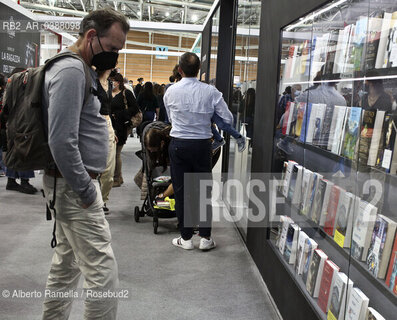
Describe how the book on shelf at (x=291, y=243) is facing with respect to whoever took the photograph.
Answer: facing the viewer and to the left of the viewer

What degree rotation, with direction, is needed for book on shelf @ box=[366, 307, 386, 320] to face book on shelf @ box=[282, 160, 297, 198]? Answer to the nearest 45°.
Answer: approximately 90° to its right

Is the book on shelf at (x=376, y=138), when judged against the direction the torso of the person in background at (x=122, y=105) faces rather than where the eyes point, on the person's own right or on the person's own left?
on the person's own left

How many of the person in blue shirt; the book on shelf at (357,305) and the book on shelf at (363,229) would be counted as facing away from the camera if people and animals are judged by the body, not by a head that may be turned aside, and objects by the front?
1

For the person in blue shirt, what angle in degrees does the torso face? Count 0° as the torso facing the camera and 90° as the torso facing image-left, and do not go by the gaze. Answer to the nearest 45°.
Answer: approximately 180°

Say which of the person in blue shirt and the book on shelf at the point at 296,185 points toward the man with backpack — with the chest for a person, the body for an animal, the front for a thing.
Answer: the book on shelf

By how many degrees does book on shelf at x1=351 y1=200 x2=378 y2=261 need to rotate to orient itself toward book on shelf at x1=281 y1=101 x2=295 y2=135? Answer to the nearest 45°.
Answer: approximately 90° to its right

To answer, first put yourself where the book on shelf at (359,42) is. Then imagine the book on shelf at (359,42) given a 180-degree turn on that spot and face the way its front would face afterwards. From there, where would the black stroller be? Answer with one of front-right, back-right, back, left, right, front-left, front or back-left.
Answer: left

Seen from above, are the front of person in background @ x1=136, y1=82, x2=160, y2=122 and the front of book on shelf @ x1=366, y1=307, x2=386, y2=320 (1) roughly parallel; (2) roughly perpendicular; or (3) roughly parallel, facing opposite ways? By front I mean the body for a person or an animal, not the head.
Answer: roughly perpendicular
